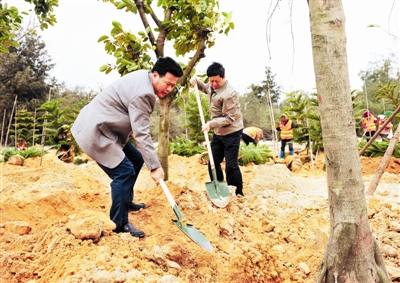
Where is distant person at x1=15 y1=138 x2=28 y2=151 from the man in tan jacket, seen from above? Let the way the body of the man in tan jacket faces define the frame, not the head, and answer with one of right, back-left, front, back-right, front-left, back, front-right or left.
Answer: right

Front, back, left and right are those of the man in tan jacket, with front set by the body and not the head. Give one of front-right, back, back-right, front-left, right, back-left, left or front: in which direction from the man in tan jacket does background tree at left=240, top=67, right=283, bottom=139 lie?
back-right

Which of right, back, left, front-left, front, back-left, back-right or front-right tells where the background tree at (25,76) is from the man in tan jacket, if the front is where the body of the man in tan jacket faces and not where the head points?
right

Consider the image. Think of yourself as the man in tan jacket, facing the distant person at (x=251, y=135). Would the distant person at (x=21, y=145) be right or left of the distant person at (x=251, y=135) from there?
left

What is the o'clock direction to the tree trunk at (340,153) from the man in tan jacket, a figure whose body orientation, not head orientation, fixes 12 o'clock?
The tree trunk is roughly at 10 o'clock from the man in tan jacket.

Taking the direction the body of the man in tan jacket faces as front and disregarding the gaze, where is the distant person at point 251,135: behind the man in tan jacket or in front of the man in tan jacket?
behind

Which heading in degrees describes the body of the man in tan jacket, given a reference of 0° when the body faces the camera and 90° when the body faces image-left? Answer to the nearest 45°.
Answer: approximately 45°

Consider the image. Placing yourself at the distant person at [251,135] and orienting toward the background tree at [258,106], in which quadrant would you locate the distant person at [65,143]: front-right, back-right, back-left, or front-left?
back-left

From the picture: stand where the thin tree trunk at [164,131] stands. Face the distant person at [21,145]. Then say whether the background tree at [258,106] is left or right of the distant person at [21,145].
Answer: right

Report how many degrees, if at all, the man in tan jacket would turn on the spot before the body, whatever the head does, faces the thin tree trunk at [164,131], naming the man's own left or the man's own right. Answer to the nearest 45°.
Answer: approximately 45° to the man's own right
